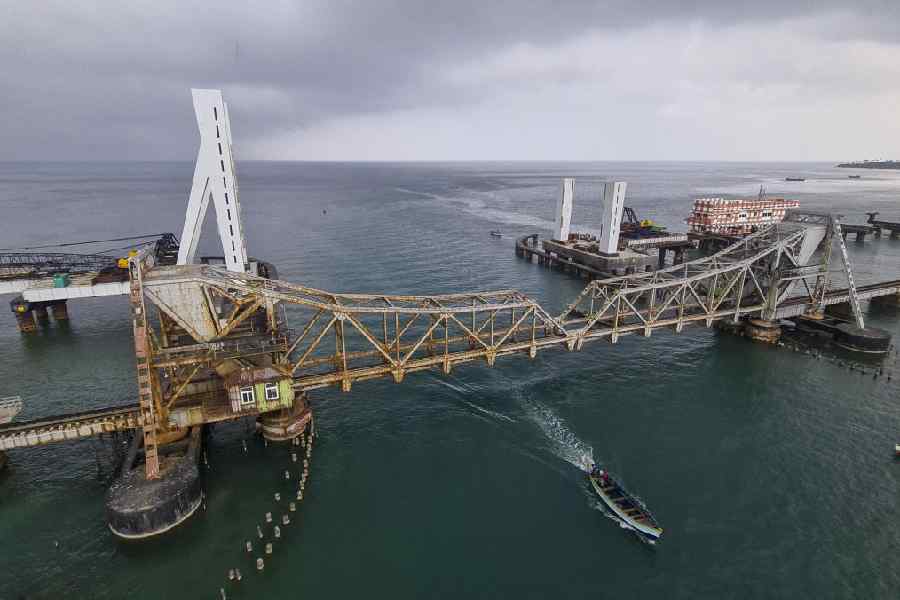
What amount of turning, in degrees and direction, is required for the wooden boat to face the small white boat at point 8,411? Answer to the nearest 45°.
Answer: approximately 135° to its right

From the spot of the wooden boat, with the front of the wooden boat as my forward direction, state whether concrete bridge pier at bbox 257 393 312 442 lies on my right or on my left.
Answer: on my right

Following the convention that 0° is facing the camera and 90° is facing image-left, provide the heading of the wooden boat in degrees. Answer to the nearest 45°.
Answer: approximately 315°
